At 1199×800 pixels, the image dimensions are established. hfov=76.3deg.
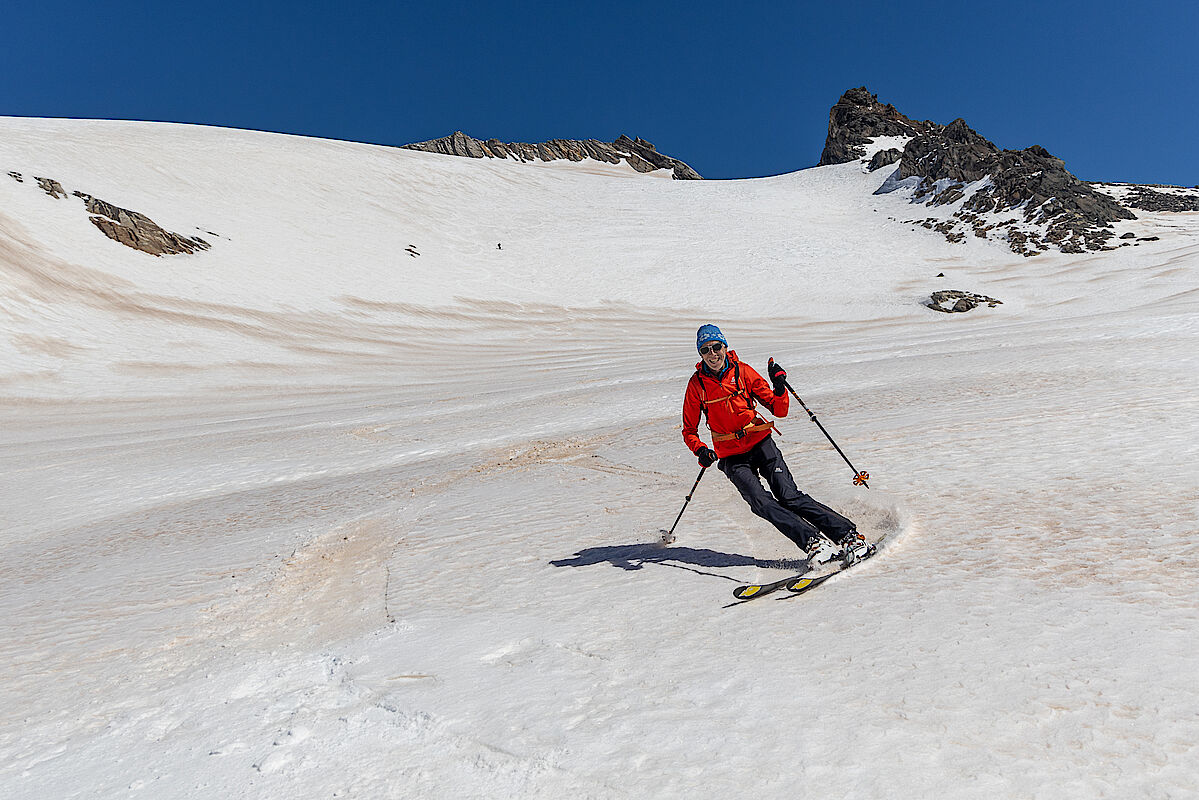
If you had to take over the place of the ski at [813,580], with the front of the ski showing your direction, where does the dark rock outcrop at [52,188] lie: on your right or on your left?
on your right

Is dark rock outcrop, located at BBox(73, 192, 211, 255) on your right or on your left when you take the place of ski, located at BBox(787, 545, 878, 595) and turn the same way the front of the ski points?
on your right

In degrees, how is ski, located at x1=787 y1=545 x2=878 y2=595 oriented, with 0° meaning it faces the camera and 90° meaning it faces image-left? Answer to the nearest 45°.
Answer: approximately 45°

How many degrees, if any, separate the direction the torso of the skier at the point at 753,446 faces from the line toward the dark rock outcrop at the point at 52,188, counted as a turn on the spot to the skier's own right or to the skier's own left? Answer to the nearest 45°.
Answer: approximately 135° to the skier's own right

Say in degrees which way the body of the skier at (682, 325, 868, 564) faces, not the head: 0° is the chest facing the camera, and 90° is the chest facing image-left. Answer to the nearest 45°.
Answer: approximately 0°

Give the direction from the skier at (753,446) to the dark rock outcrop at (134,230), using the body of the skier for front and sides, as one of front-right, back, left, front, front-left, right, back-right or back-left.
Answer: back-right
